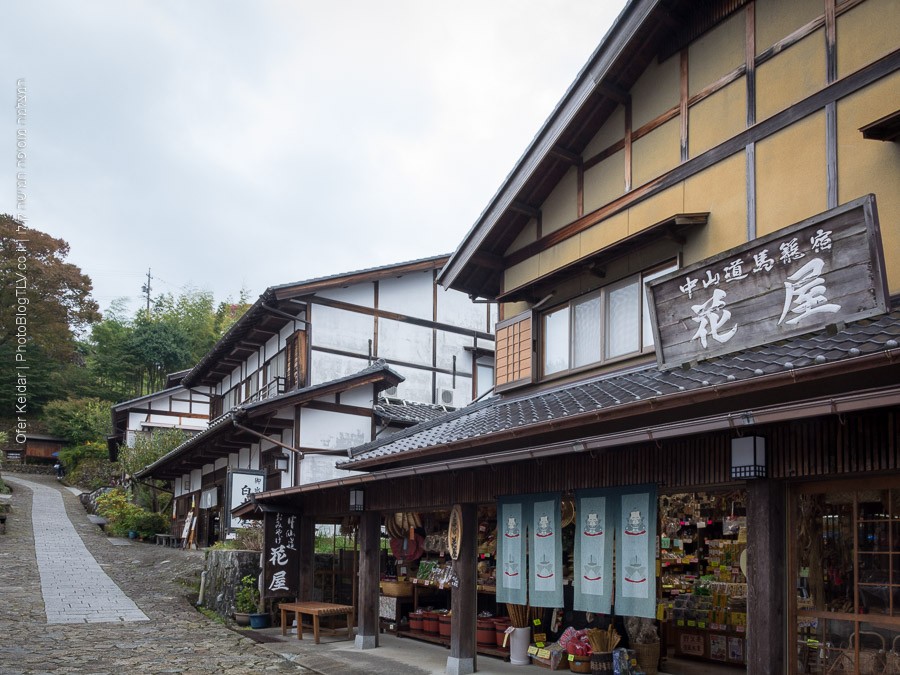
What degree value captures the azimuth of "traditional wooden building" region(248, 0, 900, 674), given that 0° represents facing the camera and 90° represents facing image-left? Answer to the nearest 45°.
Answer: approximately 45°

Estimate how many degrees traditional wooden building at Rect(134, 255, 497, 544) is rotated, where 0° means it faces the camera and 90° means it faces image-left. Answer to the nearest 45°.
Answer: approximately 45°

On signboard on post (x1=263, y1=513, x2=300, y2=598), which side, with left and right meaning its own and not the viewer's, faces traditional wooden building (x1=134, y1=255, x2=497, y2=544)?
back

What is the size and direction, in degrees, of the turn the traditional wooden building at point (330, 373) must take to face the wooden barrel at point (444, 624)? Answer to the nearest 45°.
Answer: approximately 45° to its left

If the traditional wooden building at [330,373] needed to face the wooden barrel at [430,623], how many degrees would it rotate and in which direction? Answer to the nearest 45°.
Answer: approximately 45° to its left

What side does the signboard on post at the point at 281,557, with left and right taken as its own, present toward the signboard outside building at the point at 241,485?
back

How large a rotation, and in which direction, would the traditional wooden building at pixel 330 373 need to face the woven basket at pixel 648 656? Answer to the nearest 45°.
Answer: approximately 45° to its left

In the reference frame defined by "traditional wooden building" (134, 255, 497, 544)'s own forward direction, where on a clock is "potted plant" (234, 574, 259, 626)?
The potted plant is roughly at 11 o'clock from the traditional wooden building.

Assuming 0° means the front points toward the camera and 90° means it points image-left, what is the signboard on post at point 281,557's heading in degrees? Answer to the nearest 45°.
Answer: approximately 0°

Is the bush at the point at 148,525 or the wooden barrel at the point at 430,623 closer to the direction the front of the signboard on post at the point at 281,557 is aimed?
the wooden barrel
